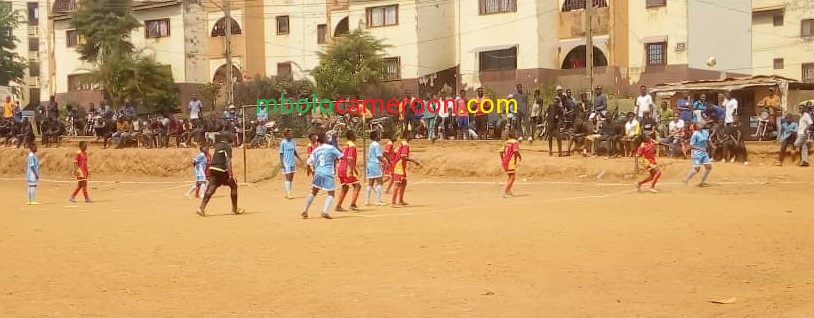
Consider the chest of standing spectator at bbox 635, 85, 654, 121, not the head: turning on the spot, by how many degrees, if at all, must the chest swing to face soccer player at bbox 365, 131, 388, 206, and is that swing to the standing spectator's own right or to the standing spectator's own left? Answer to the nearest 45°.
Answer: approximately 45° to the standing spectator's own right

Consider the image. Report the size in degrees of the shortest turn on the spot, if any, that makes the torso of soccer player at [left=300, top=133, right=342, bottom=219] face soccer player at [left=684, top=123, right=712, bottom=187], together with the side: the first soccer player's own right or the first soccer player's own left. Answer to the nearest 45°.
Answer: approximately 45° to the first soccer player's own right

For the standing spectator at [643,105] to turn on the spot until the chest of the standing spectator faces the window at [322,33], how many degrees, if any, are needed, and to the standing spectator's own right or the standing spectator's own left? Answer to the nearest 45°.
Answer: approximately 135° to the standing spectator's own right

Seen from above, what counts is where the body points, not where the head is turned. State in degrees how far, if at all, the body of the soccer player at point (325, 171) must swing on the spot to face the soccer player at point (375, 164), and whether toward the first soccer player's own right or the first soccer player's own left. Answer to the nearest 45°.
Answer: approximately 45° to the first soccer player's own right

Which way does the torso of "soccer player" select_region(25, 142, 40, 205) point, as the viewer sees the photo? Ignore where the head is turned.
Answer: to the viewer's right

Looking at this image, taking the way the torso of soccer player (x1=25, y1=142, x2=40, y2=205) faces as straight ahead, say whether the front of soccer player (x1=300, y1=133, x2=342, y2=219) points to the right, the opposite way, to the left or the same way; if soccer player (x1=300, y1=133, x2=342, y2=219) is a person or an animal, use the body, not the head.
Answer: to the left

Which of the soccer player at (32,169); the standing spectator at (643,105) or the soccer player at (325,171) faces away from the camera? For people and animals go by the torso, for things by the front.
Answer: the soccer player at (325,171)

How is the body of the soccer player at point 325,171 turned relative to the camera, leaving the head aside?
away from the camera

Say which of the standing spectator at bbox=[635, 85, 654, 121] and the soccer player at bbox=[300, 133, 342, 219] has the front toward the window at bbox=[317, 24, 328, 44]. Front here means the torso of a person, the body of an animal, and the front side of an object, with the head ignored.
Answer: the soccer player

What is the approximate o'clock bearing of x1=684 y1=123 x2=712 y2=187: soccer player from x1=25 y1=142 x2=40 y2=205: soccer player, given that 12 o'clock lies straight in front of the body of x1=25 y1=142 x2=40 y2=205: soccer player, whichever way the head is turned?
x1=684 y1=123 x2=712 y2=187: soccer player is roughly at 1 o'clock from x1=25 y1=142 x2=40 y2=205: soccer player.
